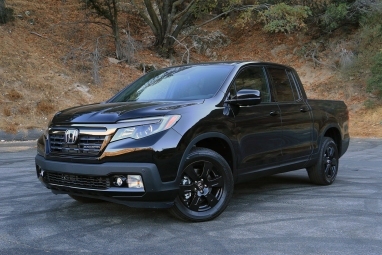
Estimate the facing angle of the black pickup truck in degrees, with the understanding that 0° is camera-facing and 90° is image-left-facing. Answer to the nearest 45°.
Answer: approximately 45°

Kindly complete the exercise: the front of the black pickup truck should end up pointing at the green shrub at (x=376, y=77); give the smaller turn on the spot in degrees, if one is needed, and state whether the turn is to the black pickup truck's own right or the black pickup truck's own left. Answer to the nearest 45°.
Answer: approximately 180°

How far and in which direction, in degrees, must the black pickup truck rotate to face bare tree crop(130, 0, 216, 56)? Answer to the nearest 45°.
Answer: approximately 135° to its right

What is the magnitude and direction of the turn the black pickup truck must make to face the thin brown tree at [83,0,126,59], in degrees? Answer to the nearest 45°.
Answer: approximately 135° to its right

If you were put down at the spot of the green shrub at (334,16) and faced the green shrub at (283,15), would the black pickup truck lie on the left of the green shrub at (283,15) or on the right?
left

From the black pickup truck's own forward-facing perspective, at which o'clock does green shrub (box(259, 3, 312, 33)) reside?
The green shrub is roughly at 5 o'clock from the black pickup truck.

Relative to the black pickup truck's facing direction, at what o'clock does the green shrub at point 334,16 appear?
The green shrub is roughly at 5 o'clock from the black pickup truck.
